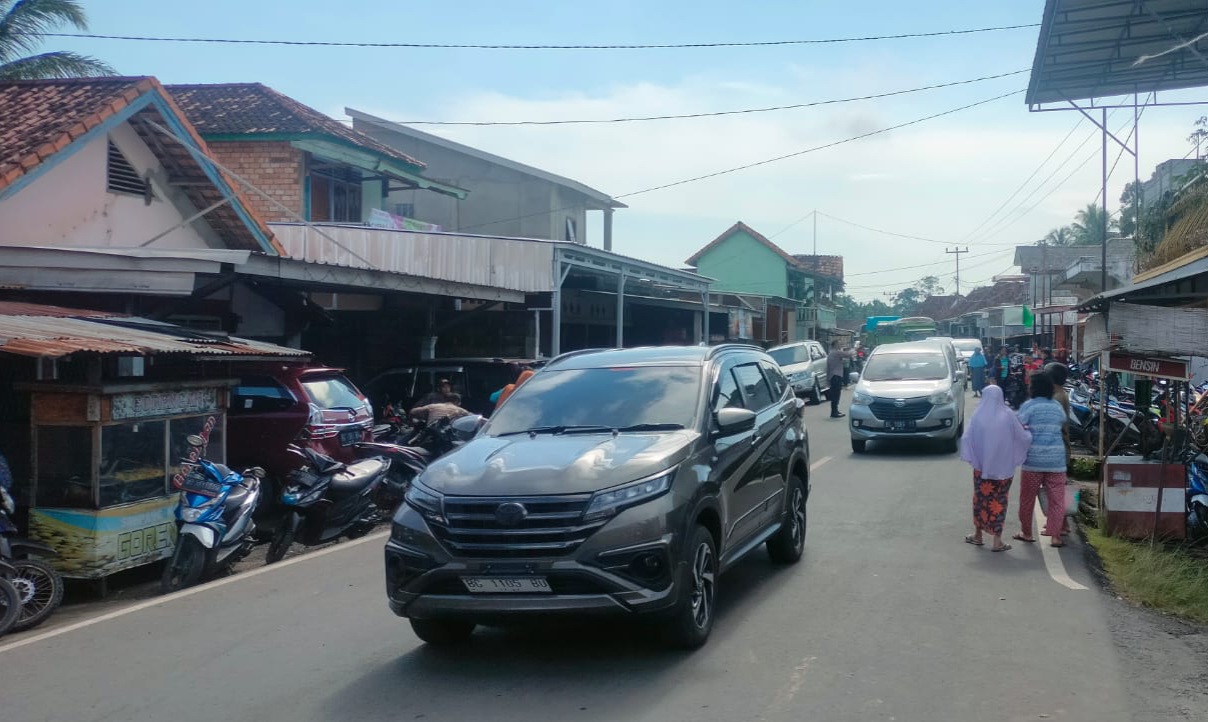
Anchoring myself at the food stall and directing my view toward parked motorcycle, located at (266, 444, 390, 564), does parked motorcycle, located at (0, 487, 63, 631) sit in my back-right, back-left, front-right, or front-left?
back-right

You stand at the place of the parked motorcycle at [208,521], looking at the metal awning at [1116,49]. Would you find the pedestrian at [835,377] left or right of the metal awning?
left

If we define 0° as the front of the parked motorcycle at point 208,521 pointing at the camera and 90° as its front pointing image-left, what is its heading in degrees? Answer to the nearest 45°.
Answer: approximately 45°

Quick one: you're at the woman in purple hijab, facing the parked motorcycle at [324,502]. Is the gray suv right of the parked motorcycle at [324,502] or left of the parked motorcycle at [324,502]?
left

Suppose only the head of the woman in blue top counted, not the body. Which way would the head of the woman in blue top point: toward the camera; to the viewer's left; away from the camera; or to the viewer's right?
away from the camera

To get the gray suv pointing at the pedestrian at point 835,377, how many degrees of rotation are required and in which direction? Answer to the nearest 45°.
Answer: approximately 135° to its right

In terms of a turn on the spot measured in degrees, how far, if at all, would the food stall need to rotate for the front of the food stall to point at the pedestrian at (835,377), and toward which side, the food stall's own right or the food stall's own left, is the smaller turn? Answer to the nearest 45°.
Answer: approximately 90° to the food stall's own left

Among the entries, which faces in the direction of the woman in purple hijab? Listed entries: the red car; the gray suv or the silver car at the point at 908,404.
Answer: the silver car
